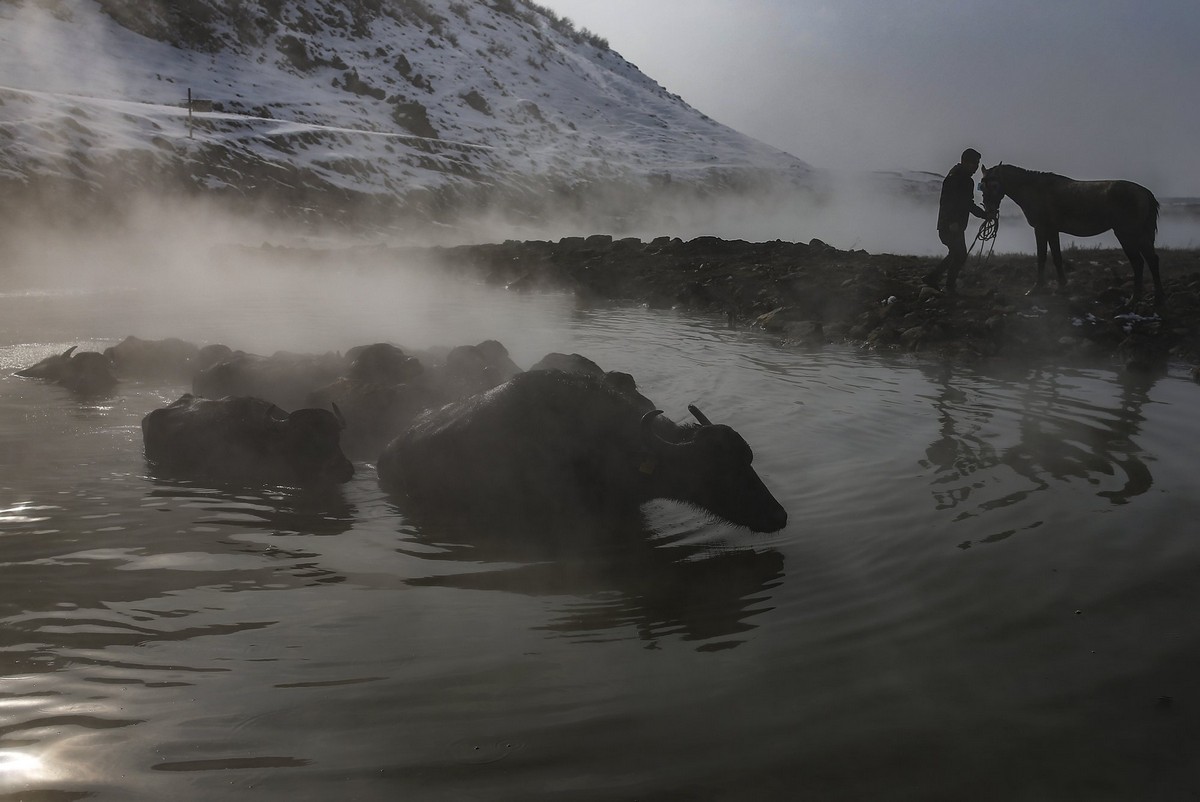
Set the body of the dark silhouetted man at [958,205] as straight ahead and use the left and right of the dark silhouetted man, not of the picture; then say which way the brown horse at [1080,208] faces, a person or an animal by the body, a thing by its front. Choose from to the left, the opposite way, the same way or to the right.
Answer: the opposite way

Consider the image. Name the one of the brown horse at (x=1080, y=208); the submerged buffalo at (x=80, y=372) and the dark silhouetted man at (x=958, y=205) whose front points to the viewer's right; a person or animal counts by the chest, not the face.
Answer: the dark silhouetted man

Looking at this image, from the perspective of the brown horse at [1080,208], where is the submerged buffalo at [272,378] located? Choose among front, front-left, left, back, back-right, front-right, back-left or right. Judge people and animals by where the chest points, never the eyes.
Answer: front-left

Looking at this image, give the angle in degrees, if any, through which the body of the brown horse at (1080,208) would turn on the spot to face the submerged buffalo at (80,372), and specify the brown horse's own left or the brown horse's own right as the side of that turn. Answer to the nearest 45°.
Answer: approximately 45° to the brown horse's own left

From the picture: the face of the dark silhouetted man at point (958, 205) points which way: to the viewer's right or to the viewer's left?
to the viewer's right

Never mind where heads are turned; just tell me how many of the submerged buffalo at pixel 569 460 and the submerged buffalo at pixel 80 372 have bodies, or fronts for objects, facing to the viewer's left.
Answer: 1

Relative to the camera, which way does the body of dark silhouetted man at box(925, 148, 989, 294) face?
to the viewer's right

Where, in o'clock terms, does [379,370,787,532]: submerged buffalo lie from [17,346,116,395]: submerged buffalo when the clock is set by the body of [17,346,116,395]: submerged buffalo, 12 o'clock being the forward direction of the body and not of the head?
[379,370,787,532]: submerged buffalo is roughly at 8 o'clock from [17,346,116,395]: submerged buffalo.

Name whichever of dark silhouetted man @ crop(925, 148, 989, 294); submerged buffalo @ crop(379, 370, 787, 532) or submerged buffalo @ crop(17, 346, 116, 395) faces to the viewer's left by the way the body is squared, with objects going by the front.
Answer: submerged buffalo @ crop(17, 346, 116, 395)

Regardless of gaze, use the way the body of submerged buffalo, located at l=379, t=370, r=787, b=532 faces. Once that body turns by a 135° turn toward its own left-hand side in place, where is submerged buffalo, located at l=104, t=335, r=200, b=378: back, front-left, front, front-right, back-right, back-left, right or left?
front

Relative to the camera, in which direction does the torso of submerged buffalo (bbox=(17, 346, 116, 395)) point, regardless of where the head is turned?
to the viewer's left

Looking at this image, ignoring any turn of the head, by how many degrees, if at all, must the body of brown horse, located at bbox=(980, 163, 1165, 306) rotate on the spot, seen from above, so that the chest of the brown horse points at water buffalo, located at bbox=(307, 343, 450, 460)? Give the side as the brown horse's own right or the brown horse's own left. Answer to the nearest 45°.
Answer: approximately 45° to the brown horse's own left

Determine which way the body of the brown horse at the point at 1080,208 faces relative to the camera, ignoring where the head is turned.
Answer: to the viewer's left

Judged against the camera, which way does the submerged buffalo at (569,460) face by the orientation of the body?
to the viewer's right

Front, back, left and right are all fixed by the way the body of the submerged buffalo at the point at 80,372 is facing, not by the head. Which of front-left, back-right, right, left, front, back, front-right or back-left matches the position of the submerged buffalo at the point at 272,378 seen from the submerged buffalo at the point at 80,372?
back-left
